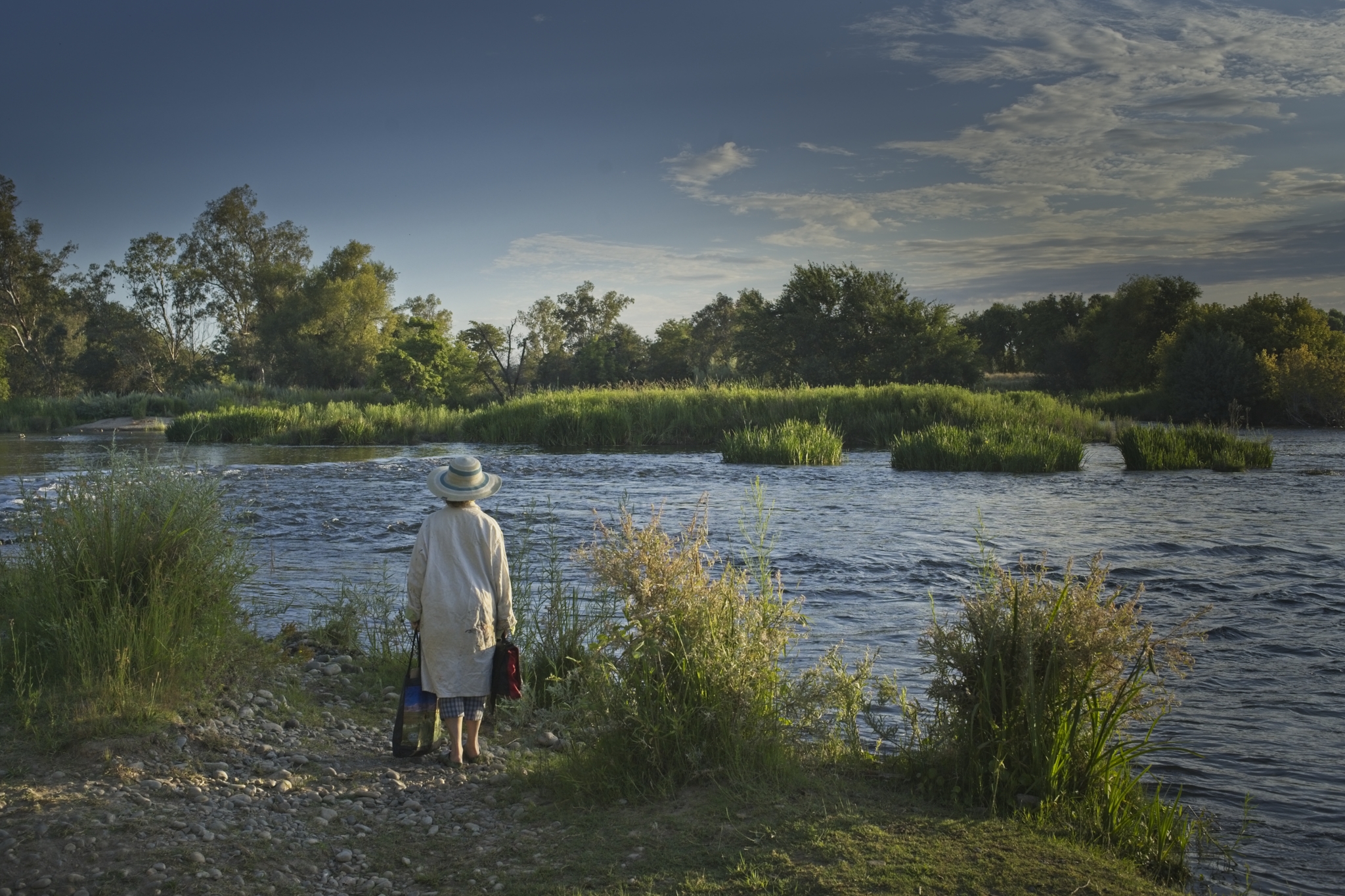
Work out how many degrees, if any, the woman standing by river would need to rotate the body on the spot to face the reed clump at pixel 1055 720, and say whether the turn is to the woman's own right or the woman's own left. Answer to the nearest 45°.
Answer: approximately 135° to the woman's own right

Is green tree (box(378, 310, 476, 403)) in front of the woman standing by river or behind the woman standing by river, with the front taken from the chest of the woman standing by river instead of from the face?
in front

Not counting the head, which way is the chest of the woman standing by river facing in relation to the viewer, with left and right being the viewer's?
facing away from the viewer

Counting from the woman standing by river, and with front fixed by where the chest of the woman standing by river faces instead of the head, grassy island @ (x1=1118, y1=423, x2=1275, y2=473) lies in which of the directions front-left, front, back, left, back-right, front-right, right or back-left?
front-right

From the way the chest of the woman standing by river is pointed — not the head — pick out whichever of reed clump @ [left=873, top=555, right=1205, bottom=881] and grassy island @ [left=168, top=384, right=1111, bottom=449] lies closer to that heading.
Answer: the grassy island

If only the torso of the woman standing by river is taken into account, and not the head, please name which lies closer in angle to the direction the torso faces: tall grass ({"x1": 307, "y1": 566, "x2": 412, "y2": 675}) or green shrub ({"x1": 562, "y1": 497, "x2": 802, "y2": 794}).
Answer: the tall grass

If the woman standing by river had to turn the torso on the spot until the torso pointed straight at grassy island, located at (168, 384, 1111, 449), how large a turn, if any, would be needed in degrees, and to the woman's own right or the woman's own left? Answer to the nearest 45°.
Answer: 0° — they already face it

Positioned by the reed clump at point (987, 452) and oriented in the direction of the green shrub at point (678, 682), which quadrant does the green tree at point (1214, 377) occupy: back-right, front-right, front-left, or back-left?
back-left

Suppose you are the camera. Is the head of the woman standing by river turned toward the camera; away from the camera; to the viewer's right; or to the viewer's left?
away from the camera

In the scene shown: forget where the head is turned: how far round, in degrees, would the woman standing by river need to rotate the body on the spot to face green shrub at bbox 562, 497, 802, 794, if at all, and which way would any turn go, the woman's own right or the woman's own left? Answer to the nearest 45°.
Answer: approximately 135° to the woman's own right

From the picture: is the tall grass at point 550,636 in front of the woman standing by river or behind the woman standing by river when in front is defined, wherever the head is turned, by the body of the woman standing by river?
in front
